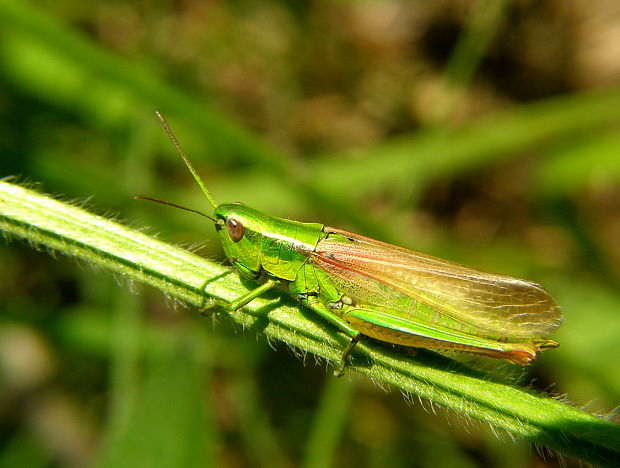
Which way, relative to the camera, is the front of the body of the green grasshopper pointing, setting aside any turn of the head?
to the viewer's left
